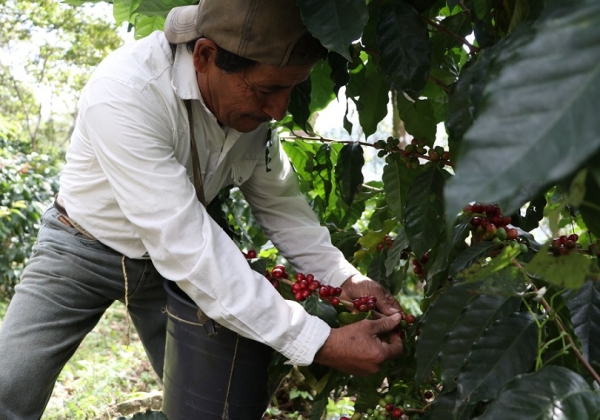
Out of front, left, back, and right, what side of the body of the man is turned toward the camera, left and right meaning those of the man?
right

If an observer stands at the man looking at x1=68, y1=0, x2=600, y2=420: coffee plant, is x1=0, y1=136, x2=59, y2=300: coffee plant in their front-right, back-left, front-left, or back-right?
back-left
